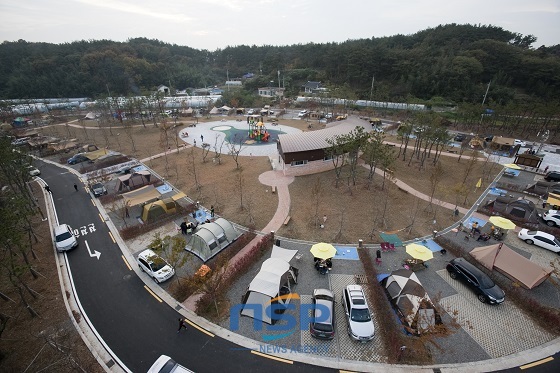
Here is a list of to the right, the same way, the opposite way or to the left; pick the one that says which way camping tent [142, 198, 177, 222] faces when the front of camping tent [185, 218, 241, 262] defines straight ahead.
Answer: the same way

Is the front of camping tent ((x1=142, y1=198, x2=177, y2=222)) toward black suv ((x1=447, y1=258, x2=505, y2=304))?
no

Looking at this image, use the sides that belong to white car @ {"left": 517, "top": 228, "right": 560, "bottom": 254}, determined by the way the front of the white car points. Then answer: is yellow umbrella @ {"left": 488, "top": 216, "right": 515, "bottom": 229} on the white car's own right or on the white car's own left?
on the white car's own right

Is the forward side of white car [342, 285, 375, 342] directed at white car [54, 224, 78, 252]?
no

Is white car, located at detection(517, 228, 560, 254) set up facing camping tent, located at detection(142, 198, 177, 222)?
no

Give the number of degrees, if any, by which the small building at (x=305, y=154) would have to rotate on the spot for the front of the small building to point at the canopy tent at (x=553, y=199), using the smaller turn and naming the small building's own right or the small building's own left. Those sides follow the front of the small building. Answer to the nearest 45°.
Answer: approximately 90° to the small building's own left

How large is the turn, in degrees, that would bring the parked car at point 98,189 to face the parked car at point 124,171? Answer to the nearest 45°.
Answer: approximately 180°

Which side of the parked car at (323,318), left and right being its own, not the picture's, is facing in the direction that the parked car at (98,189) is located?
left

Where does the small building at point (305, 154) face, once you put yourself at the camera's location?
facing the viewer

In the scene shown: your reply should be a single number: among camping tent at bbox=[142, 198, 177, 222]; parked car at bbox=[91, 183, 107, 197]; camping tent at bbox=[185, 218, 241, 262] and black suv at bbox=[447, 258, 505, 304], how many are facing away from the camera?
0

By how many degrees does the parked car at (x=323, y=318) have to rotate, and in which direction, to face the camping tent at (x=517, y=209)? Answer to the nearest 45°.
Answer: approximately 45° to its right

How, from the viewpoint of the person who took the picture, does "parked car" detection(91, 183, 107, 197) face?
facing the viewer and to the left of the viewer

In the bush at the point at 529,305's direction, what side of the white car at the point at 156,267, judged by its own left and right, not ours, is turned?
front

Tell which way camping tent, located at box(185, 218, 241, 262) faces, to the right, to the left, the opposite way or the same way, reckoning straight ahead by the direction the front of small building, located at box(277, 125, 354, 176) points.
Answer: to the right

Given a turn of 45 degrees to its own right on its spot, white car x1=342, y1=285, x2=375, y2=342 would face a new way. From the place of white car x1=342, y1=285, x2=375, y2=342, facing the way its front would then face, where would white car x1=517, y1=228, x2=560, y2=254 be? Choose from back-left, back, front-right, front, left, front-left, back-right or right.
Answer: back

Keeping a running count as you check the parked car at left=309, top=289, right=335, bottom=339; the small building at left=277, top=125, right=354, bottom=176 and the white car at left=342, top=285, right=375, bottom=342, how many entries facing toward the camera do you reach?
2
